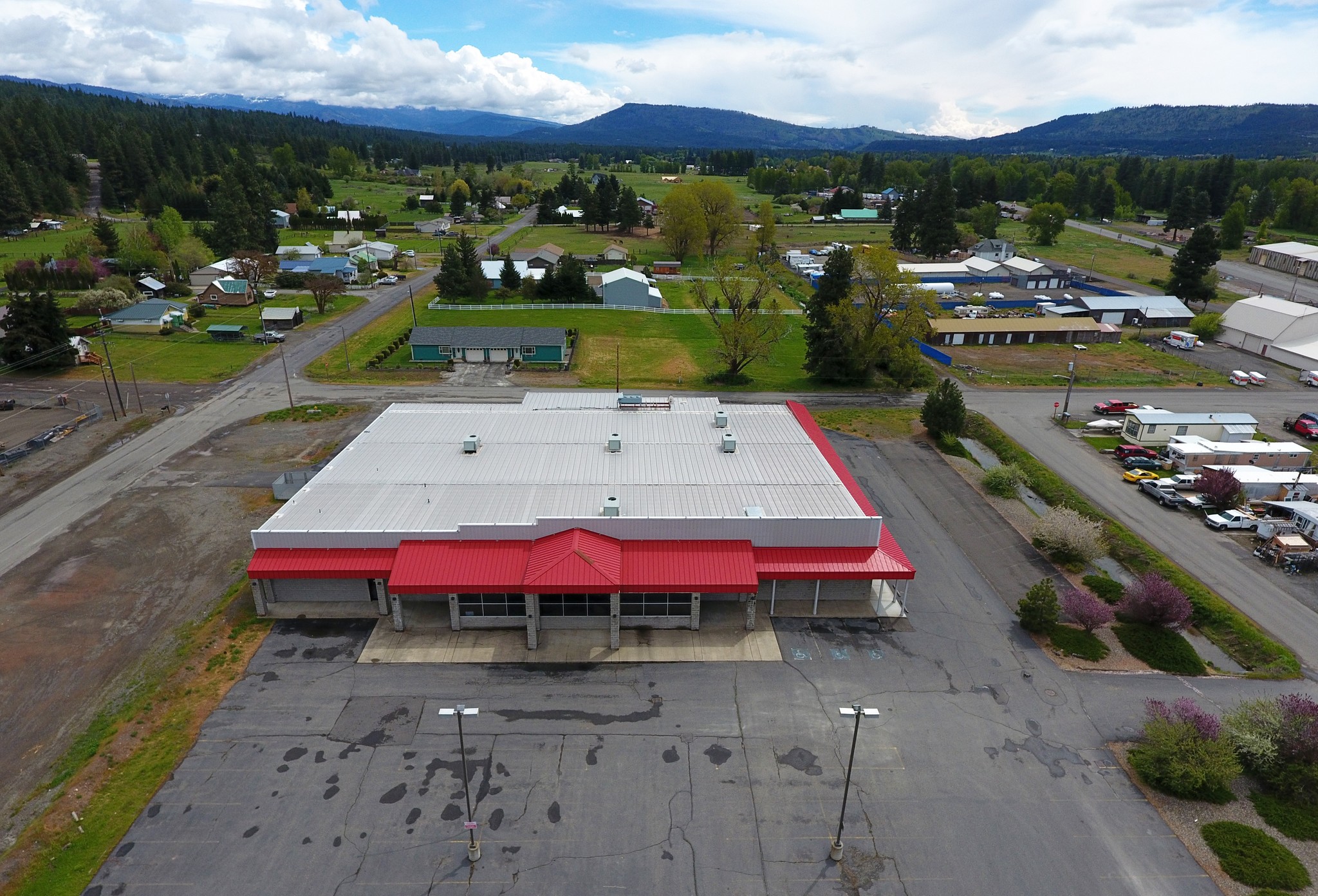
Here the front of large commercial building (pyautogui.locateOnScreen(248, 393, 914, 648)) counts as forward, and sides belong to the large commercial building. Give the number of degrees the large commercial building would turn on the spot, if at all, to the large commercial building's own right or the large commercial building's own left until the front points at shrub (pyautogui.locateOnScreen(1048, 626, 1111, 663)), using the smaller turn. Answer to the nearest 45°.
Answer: approximately 90° to the large commercial building's own left

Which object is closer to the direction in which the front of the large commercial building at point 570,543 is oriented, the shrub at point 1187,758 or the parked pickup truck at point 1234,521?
the shrub

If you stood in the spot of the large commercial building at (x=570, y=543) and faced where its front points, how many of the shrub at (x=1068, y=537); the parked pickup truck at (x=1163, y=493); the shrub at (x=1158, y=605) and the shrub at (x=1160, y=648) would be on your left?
4

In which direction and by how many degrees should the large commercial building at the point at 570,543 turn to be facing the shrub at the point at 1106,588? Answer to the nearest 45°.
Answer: approximately 90° to its left

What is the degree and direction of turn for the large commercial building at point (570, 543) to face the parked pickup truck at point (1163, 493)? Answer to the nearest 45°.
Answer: approximately 90° to its left

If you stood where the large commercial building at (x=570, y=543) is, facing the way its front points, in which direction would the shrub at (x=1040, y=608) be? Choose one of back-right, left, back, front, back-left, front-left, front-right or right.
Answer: left

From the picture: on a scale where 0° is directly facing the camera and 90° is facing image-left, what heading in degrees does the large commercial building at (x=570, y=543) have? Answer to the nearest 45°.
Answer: approximately 0°

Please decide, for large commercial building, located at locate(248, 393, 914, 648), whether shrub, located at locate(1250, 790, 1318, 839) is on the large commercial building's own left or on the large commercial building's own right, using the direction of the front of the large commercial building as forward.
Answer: on the large commercial building's own left

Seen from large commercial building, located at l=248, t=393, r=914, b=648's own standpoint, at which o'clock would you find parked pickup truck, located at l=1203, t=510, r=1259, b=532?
The parked pickup truck is roughly at 9 o'clock from the large commercial building.

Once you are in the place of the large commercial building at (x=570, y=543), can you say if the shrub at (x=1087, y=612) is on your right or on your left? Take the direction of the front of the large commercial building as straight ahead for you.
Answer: on your left

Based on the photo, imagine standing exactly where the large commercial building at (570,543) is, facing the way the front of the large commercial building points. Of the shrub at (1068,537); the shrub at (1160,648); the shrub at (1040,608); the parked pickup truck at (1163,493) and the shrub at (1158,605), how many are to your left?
5

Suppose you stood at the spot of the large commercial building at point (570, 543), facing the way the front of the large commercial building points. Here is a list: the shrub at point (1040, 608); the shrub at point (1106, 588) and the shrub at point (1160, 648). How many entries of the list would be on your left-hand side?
3

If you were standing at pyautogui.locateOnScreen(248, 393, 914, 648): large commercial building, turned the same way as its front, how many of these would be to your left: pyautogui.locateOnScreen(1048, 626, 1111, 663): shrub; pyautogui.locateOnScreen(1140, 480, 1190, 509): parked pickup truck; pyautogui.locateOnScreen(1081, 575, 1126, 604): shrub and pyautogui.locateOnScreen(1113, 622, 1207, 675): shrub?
4

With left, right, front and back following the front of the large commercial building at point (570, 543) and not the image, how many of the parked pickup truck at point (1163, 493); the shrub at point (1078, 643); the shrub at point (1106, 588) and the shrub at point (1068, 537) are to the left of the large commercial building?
4

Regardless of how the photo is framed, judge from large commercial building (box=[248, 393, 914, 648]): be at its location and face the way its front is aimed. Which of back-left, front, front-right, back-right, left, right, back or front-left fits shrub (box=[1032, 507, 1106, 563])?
left

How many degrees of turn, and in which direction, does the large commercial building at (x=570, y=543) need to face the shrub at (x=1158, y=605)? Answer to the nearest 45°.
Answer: approximately 90° to its left
